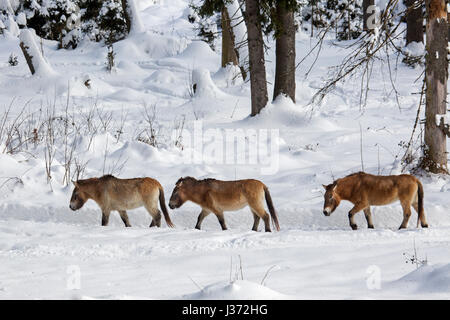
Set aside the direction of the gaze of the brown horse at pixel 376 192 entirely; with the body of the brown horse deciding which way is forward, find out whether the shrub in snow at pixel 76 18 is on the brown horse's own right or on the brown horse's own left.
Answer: on the brown horse's own right

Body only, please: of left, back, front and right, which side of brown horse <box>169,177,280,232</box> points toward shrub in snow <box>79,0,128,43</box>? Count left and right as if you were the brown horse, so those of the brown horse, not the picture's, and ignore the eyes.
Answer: right

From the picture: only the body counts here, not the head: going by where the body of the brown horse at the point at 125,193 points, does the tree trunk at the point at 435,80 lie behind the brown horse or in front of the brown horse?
behind

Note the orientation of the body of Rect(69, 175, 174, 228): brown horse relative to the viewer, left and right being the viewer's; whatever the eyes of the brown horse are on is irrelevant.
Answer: facing to the left of the viewer

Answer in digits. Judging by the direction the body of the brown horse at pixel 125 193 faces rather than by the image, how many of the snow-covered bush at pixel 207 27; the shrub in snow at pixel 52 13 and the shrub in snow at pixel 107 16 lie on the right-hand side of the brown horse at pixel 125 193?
3

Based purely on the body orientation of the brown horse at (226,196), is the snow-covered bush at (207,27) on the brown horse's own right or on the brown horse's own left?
on the brown horse's own right

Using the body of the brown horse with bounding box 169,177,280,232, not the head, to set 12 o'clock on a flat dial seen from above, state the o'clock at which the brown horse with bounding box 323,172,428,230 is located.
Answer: the brown horse with bounding box 323,172,428,230 is roughly at 6 o'clock from the brown horse with bounding box 169,177,280,232.

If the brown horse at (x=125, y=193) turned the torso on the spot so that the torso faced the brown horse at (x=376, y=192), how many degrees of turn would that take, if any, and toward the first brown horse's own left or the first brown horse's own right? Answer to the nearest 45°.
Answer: approximately 180°

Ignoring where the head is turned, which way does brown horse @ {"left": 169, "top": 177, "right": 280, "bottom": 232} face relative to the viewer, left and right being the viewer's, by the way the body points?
facing to the left of the viewer

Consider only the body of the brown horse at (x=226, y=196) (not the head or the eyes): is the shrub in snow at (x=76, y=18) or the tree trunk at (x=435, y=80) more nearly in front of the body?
the shrub in snow

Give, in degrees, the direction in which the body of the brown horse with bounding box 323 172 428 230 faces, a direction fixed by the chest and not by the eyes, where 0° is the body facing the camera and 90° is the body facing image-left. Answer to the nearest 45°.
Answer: approximately 90°

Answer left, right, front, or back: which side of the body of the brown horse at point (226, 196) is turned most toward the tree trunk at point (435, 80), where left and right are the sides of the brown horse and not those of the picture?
back
